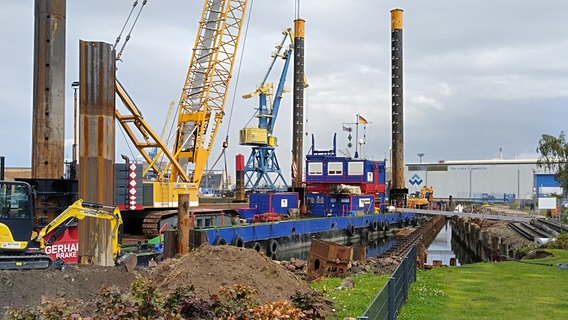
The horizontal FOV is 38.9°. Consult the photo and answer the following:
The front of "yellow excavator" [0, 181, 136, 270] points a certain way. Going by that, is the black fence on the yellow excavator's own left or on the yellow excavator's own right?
on the yellow excavator's own right

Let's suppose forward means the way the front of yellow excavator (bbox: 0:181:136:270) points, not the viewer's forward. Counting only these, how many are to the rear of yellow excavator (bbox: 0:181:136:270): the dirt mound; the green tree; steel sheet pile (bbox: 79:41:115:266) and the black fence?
0

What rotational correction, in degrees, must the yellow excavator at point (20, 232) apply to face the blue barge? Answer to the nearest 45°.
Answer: approximately 45° to its left

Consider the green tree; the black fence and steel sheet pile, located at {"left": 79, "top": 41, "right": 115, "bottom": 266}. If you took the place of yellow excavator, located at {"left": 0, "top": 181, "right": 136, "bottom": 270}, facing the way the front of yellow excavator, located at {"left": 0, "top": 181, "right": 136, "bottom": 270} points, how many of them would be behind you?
0

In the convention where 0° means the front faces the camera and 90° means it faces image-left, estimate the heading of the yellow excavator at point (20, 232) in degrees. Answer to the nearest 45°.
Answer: approximately 270°

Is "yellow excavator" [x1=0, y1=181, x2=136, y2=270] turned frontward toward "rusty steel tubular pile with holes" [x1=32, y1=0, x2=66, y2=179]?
no

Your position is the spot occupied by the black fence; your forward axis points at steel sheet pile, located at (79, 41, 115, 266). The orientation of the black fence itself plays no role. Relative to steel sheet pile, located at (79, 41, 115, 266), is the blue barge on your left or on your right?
right

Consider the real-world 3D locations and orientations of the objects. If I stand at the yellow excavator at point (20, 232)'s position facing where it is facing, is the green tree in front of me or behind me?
in front

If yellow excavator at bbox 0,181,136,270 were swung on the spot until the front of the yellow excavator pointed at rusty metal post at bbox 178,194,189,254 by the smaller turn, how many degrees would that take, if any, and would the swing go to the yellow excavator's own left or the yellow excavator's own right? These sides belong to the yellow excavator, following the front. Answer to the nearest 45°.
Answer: approximately 45° to the yellow excavator's own left

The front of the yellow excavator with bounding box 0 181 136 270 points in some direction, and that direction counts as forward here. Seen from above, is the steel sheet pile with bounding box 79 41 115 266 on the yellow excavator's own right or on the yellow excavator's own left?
on the yellow excavator's own left

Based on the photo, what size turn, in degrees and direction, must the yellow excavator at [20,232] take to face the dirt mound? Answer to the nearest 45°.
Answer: approximately 45° to its right
